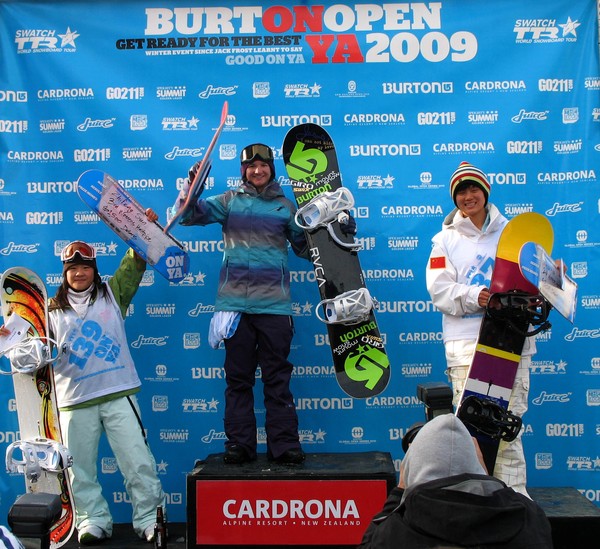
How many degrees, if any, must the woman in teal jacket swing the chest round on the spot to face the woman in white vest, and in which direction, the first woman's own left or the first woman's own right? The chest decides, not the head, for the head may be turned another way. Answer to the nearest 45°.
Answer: approximately 90° to the first woman's own right

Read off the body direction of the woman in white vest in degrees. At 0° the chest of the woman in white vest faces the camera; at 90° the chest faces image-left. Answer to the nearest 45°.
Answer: approximately 0°

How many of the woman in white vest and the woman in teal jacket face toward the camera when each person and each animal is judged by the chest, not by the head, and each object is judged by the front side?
2

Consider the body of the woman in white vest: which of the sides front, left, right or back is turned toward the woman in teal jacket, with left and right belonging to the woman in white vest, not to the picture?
left

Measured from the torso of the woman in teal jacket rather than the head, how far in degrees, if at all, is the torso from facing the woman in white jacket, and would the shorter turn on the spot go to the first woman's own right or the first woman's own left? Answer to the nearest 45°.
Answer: approximately 90° to the first woman's own left
